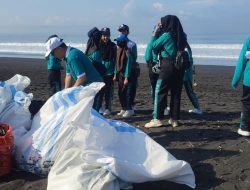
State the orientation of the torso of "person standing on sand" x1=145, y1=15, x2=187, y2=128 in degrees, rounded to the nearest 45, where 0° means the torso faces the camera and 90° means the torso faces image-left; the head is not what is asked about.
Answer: approximately 90°

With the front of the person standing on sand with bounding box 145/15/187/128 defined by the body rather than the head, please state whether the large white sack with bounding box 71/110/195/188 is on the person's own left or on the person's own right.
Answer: on the person's own left

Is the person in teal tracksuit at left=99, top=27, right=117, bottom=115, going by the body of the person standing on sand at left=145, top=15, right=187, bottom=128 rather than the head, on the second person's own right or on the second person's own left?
on the second person's own right

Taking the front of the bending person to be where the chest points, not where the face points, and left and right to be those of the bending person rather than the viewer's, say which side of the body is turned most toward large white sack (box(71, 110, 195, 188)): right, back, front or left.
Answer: left

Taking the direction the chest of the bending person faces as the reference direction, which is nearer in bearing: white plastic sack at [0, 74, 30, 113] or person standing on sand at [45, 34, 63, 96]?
the white plastic sack

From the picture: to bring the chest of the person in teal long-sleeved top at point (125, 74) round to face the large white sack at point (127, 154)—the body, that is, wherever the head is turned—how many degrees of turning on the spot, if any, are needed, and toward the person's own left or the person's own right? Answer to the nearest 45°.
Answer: approximately 45° to the person's own left

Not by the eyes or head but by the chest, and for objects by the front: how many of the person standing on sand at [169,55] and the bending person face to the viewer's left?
2

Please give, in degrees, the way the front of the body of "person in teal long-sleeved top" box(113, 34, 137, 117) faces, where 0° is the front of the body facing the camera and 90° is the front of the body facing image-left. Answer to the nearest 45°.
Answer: approximately 45°

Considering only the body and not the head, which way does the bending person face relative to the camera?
to the viewer's left
